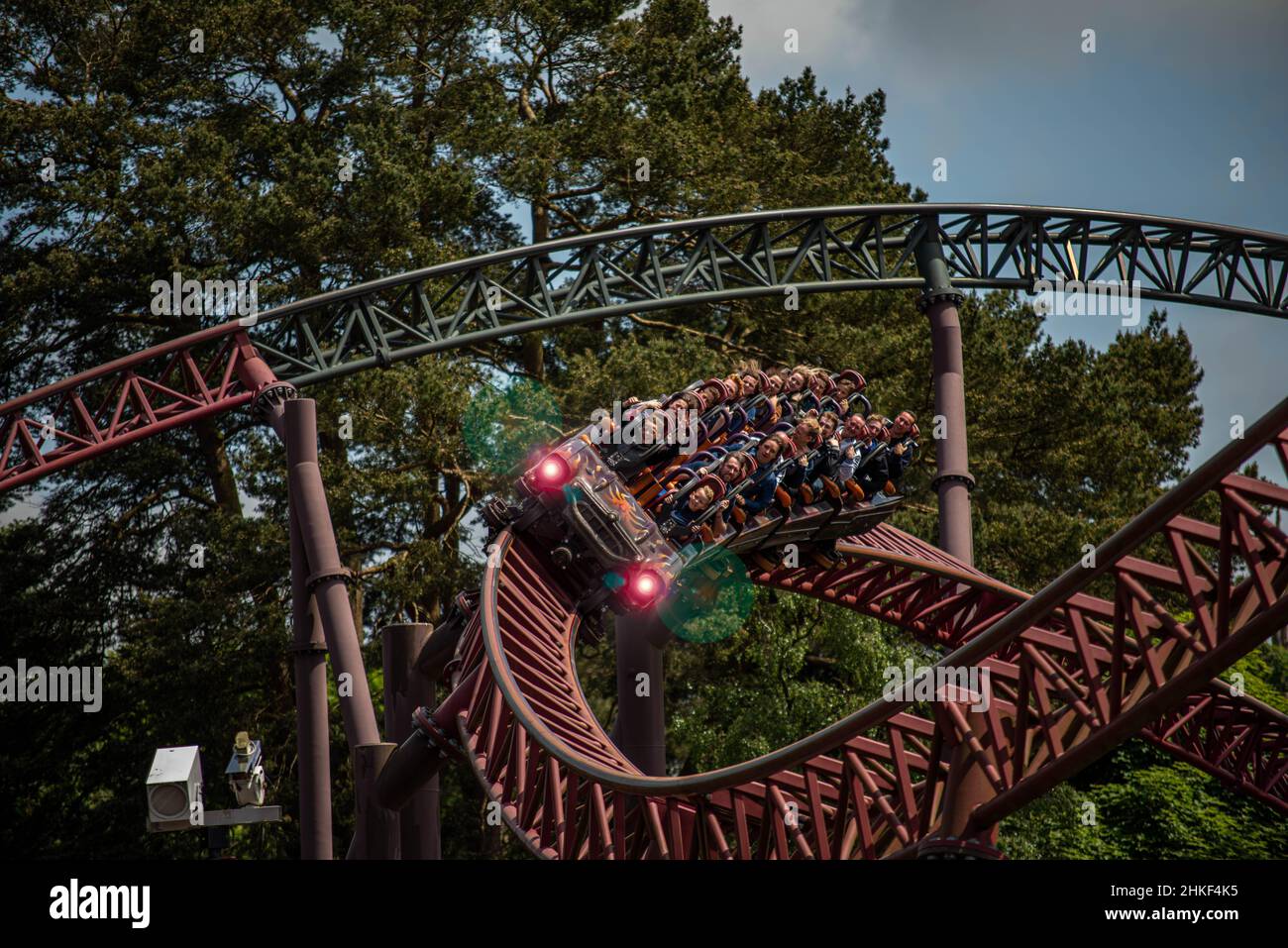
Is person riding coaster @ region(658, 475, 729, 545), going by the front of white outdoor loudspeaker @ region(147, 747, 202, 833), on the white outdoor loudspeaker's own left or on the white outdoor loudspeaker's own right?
on the white outdoor loudspeaker's own left

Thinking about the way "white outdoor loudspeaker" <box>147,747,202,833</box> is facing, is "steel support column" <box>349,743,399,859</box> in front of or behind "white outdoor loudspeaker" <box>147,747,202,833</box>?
behind

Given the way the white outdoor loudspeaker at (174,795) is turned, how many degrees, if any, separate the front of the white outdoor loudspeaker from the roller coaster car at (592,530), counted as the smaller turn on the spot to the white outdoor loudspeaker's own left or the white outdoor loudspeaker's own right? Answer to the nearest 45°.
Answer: approximately 135° to the white outdoor loudspeaker's own left

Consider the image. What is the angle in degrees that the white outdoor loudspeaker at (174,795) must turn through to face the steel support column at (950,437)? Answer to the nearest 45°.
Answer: approximately 135° to its left

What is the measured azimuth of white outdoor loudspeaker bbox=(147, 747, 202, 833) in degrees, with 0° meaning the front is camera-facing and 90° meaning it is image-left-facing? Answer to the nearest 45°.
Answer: approximately 0°

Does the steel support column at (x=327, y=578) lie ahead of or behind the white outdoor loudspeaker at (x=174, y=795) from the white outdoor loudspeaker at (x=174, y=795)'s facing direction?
behind
